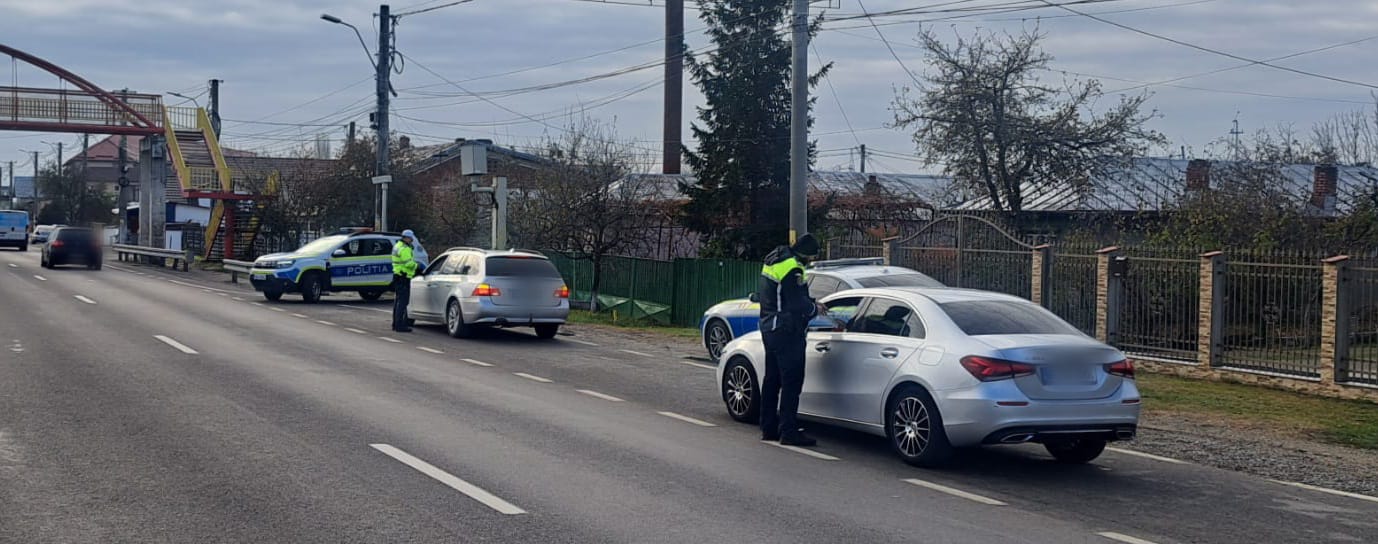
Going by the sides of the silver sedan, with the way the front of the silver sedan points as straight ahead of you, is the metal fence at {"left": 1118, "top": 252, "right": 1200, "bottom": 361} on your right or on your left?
on your right

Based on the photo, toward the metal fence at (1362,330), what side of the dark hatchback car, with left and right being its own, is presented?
back

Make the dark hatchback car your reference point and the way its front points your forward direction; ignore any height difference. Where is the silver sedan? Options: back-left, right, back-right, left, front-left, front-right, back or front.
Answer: back

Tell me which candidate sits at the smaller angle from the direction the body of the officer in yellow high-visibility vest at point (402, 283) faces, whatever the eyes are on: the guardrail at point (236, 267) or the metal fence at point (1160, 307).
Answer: the metal fence

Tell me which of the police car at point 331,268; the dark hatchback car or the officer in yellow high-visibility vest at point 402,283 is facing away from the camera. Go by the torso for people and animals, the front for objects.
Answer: the dark hatchback car

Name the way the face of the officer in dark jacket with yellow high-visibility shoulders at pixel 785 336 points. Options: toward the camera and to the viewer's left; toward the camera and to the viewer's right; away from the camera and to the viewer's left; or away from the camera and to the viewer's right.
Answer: away from the camera and to the viewer's right

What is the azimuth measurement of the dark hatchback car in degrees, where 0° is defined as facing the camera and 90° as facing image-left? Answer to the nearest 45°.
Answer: approximately 180°

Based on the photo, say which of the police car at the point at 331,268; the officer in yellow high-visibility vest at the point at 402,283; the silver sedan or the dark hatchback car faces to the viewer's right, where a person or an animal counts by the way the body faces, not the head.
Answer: the officer in yellow high-visibility vest

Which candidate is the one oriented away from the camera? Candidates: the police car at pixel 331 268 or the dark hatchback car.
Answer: the dark hatchback car

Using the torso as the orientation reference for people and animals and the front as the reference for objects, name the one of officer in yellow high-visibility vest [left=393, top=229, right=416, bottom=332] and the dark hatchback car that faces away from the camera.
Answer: the dark hatchback car

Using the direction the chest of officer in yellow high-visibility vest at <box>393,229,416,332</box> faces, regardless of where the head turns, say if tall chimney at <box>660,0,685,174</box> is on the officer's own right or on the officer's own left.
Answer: on the officer's own left

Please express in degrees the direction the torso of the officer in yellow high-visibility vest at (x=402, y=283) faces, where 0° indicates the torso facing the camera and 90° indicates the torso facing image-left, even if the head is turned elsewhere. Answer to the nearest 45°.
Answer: approximately 270°

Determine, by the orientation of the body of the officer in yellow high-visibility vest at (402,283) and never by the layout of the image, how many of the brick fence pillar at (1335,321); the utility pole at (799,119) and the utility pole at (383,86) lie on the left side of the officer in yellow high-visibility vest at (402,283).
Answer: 1

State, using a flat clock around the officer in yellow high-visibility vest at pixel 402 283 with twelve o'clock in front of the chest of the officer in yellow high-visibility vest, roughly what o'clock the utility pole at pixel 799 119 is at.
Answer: The utility pole is roughly at 1 o'clock from the officer in yellow high-visibility vest.

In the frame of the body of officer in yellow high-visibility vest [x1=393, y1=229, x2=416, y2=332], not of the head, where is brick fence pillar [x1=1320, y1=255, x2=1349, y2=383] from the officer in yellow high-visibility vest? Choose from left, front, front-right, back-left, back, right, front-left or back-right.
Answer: front-right

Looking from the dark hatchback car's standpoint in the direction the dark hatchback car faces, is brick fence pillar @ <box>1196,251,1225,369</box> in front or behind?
behind
